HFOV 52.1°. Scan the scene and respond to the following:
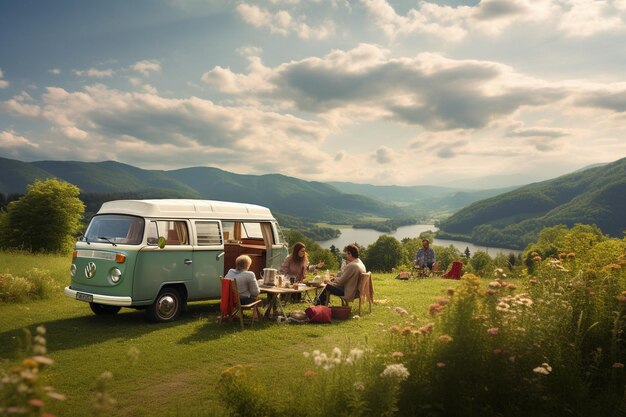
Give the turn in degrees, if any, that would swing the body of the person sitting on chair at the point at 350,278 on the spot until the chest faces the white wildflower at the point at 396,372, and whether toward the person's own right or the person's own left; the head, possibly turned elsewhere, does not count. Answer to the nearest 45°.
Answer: approximately 90° to the person's own left

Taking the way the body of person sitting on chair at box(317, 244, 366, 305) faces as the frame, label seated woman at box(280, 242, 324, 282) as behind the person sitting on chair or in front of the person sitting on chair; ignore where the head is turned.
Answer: in front

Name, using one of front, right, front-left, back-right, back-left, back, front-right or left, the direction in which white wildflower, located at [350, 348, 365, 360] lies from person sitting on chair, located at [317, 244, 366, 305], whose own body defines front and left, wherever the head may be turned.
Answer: left

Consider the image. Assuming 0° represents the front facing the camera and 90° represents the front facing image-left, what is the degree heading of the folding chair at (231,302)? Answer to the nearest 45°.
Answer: approximately 225°

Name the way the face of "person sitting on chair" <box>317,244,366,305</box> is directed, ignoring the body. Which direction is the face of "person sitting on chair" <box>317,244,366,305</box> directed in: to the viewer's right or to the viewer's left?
to the viewer's left

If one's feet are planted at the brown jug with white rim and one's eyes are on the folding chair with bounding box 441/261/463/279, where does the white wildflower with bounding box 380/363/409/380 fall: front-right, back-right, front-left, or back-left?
back-right

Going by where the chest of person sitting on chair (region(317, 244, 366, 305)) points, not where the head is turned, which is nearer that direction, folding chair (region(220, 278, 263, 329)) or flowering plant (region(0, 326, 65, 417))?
the folding chair

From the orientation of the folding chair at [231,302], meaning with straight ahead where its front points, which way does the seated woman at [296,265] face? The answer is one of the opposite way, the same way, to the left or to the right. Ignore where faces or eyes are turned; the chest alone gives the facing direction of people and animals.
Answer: to the right

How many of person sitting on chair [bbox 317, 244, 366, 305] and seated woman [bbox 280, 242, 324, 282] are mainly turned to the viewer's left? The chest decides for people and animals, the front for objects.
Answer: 1

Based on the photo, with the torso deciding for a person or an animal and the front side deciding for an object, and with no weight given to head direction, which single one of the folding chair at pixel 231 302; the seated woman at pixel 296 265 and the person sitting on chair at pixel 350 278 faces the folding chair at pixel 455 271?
the folding chair at pixel 231 302

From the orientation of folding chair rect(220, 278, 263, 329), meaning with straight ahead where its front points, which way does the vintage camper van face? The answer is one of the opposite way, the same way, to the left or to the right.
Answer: the opposite way

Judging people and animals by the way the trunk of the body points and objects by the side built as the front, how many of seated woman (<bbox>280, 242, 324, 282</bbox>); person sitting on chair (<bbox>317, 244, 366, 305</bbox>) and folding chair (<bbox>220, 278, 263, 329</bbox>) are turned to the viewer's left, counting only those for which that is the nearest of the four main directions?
1

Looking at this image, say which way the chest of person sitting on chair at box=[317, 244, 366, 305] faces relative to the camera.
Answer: to the viewer's left

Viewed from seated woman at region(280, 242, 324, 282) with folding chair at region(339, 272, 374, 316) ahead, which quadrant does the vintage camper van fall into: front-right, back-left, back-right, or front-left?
back-right

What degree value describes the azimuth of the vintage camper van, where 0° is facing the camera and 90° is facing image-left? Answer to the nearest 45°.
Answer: approximately 45°

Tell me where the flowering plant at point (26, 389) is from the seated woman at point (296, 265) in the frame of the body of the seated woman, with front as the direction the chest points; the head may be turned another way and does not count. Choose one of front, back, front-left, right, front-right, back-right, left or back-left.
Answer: front-right

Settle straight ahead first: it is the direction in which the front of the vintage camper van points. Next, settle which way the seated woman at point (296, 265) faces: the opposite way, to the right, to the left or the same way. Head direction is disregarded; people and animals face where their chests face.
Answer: to the left

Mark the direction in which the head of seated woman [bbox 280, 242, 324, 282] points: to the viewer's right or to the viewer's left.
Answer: to the viewer's right
